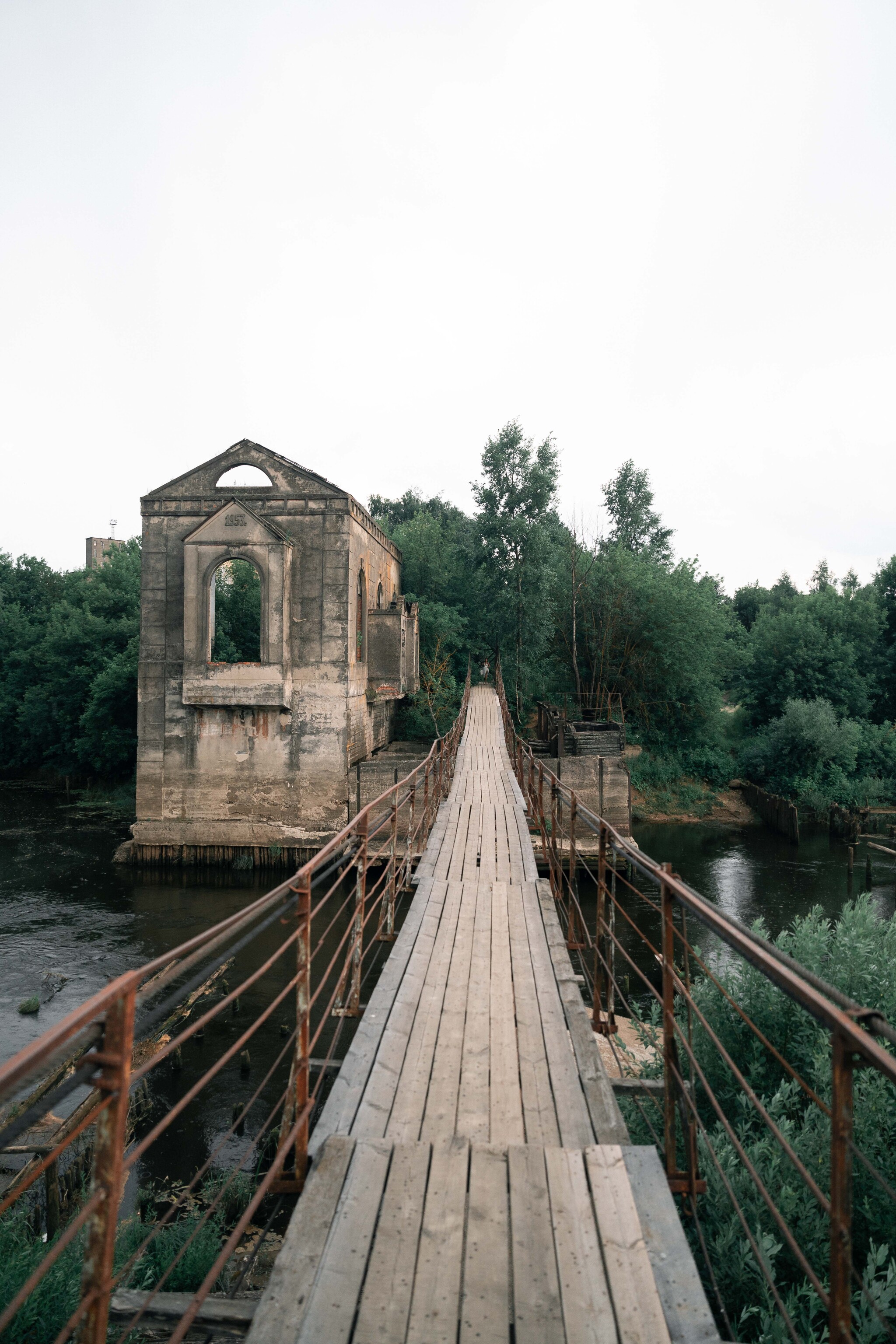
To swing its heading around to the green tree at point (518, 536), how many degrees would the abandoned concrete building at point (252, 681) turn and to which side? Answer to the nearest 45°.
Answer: approximately 135° to its left

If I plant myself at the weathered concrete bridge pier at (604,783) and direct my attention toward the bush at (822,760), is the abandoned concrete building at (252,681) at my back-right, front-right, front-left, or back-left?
back-left

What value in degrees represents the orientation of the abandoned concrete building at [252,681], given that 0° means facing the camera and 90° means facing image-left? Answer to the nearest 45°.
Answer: approximately 0°

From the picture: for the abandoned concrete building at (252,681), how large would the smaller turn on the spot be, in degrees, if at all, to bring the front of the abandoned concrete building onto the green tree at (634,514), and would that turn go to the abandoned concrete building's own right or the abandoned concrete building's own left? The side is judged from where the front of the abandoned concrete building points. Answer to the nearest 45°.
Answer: approximately 135° to the abandoned concrete building's own left

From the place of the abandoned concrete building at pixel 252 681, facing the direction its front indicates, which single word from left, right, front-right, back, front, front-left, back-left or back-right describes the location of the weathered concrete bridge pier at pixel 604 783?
left

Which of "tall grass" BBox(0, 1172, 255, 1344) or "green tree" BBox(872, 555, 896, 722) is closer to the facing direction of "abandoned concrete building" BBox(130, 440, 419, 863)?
the tall grass

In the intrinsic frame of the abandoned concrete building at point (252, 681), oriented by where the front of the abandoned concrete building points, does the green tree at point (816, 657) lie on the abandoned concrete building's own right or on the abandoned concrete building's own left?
on the abandoned concrete building's own left

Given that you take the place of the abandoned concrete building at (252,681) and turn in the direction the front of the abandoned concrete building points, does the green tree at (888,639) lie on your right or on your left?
on your left
